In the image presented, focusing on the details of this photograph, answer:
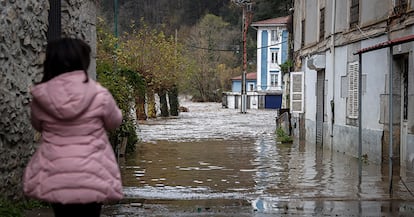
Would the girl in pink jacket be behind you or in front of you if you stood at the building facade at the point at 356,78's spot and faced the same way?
in front

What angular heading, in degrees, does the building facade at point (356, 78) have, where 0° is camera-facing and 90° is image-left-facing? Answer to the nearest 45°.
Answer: approximately 45°

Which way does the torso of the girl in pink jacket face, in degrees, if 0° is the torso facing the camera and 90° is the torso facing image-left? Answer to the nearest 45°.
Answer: approximately 180°

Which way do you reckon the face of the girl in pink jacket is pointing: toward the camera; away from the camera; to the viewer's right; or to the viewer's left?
away from the camera

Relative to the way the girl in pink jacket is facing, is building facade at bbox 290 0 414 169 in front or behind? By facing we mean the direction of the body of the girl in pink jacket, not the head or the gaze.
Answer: in front

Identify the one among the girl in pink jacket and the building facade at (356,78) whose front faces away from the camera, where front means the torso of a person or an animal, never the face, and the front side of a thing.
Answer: the girl in pink jacket

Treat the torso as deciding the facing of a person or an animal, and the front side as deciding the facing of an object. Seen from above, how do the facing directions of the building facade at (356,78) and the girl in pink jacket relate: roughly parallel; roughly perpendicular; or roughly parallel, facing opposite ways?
roughly perpendicular

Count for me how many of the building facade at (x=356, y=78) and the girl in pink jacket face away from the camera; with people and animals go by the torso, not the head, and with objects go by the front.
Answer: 1

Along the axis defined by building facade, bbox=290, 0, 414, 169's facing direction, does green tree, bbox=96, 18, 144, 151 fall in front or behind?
in front

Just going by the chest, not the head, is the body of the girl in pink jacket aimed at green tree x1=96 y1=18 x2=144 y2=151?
yes
